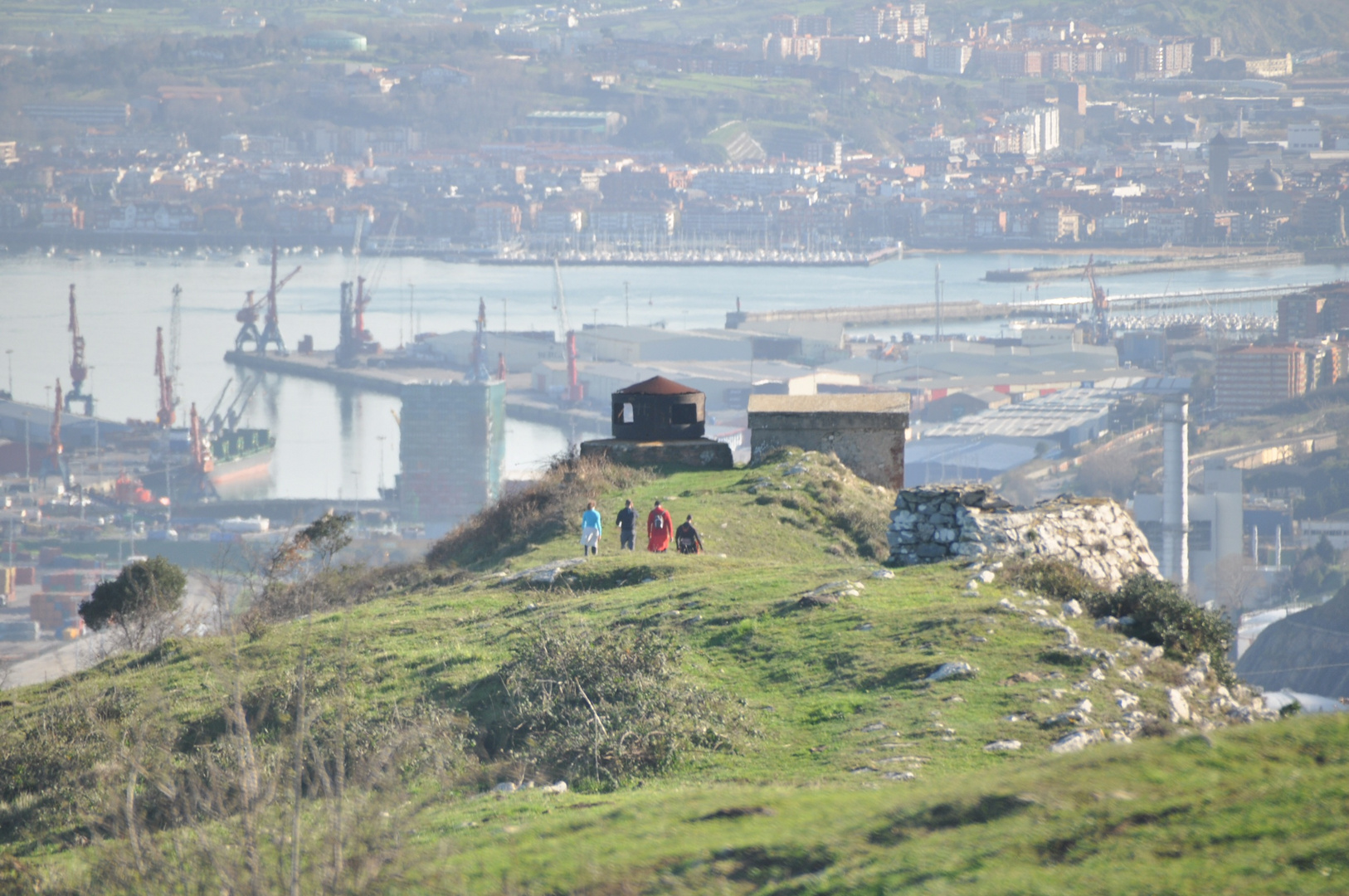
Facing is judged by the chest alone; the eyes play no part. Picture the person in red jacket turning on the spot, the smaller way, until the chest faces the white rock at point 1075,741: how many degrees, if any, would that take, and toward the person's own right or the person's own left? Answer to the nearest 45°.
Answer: approximately 180°

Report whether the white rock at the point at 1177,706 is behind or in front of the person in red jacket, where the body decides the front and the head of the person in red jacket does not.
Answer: behind

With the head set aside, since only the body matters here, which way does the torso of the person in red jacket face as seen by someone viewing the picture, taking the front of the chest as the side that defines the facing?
away from the camera

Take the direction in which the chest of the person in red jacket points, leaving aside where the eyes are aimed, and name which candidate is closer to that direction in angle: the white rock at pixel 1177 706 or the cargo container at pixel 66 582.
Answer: the cargo container

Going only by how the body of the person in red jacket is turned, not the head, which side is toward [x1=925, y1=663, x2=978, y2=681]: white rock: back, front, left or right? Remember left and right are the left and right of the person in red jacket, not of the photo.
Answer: back

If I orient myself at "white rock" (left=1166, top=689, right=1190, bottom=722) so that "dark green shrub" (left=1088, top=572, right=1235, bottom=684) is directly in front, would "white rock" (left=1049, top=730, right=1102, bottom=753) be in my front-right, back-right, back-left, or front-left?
back-left

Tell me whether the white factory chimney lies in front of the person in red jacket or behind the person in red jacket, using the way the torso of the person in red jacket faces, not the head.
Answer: in front

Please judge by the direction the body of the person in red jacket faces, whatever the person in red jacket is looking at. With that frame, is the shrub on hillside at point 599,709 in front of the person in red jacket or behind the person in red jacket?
behind

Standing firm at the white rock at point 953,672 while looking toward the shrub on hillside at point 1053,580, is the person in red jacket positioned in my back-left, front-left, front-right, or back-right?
front-left

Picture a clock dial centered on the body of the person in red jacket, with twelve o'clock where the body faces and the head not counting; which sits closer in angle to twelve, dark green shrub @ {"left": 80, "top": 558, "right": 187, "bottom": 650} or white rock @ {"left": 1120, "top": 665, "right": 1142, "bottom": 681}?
the dark green shrub
